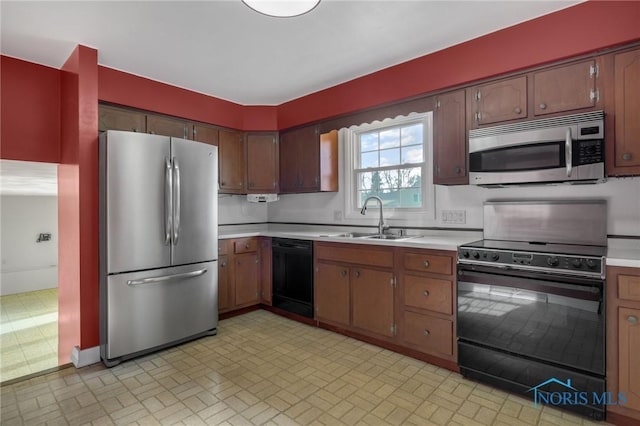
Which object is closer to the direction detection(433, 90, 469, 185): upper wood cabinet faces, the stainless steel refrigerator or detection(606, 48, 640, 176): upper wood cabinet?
the stainless steel refrigerator

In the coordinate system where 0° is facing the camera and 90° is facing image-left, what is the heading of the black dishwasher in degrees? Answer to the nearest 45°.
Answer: approximately 45°

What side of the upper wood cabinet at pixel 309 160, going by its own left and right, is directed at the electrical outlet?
left

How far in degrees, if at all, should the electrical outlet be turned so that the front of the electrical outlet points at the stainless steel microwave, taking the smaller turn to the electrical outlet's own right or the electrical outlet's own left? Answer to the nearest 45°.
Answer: approximately 90° to the electrical outlet's own left

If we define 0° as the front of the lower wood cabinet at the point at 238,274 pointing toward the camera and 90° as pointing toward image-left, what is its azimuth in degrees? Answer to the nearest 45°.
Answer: approximately 315°

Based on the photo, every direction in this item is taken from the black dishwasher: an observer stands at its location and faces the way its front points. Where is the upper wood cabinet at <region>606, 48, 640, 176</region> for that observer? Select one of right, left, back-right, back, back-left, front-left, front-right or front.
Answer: left

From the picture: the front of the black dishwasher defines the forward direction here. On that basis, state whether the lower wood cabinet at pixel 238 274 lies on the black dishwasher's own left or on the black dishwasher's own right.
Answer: on the black dishwasher's own right
